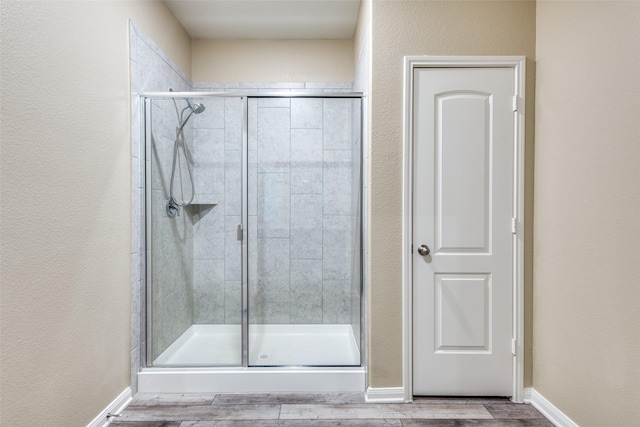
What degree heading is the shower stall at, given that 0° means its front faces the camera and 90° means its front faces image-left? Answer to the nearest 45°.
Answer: approximately 0°

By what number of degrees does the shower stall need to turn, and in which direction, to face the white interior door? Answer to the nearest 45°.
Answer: approximately 45° to its left
